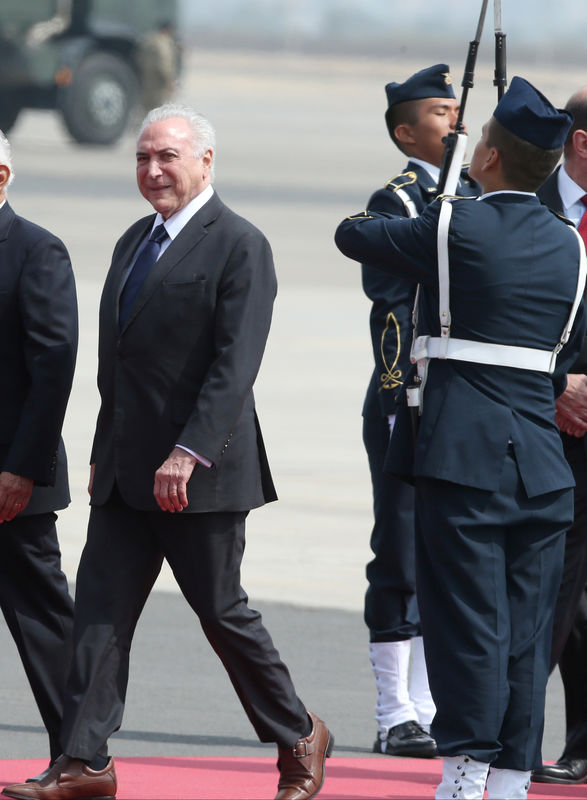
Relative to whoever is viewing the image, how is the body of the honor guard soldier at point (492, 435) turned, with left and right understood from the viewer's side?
facing away from the viewer and to the left of the viewer

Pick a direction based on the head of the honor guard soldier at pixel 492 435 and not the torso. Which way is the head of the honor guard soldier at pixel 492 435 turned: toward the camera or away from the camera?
away from the camera

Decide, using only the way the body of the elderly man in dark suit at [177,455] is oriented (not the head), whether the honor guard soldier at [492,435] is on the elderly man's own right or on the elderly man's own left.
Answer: on the elderly man's own left
